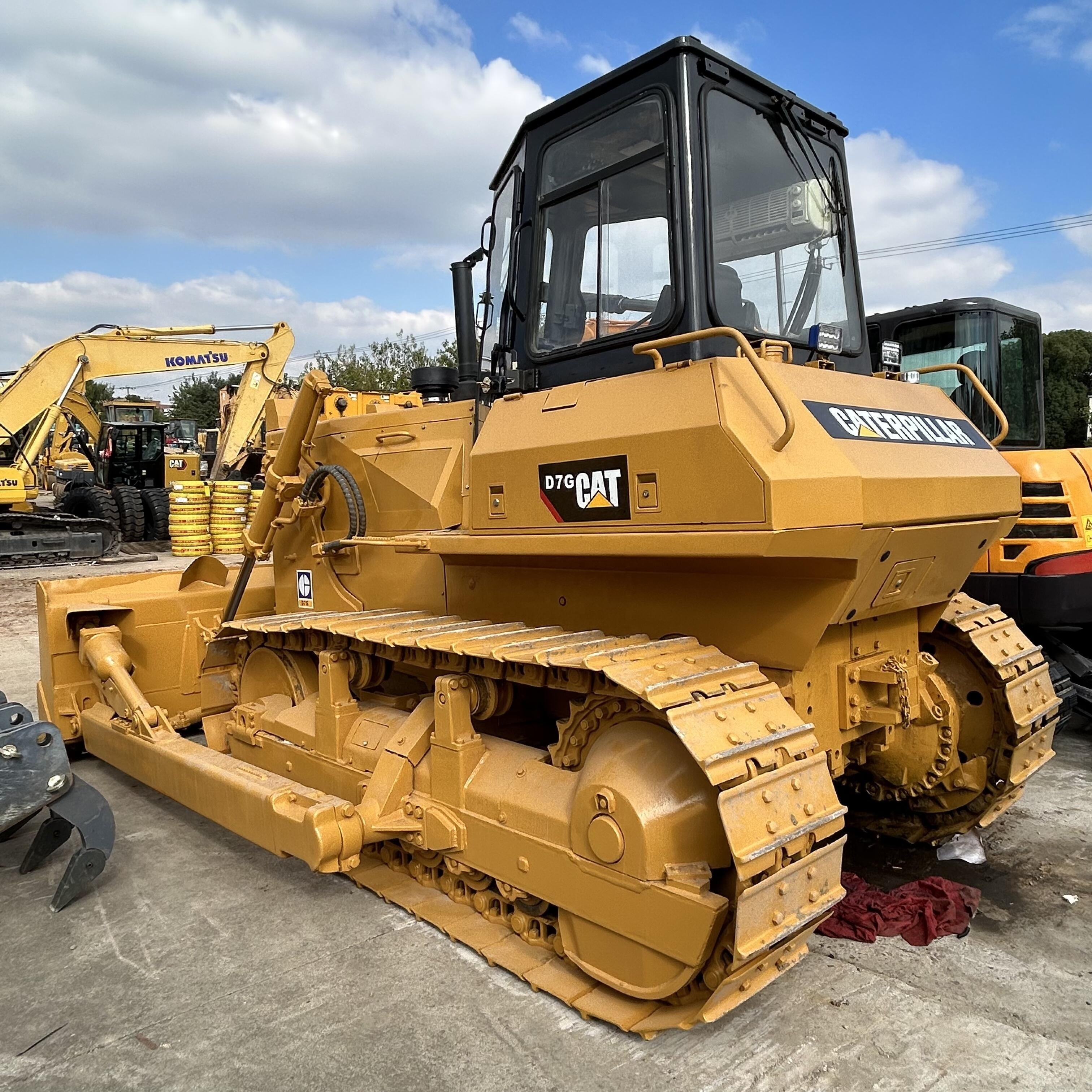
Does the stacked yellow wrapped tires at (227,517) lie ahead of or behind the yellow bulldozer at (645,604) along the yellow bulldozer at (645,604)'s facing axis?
ahead

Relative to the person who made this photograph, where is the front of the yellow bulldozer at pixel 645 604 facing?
facing away from the viewer and to the left of the viewer

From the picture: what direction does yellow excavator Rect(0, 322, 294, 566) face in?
to the viewer's right

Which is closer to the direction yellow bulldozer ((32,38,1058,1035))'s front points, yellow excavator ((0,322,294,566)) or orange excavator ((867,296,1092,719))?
the yellow excavator

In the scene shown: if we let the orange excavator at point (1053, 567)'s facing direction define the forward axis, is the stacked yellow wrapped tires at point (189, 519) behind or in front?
in front

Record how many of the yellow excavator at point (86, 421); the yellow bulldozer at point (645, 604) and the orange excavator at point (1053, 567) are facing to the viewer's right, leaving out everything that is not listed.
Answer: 1

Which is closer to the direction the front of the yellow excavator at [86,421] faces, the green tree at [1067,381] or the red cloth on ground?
the green tree

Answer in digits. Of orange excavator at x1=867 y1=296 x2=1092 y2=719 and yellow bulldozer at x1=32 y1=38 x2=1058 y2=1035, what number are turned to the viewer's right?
0

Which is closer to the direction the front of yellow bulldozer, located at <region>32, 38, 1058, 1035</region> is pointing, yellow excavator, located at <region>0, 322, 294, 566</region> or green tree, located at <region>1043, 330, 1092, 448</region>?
the yellow excavator

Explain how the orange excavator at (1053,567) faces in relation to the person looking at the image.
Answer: facing away from the viewer and to the left of the viewer

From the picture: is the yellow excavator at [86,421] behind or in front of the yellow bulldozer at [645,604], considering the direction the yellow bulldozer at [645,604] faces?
in front

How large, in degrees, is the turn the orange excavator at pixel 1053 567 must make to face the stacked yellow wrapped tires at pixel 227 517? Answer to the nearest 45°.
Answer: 0° — it already faces it

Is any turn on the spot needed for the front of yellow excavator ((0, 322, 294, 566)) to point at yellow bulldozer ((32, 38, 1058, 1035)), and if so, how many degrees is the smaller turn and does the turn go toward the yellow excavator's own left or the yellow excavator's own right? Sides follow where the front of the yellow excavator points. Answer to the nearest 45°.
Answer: approximately 90° to the yellow excavator's own right
